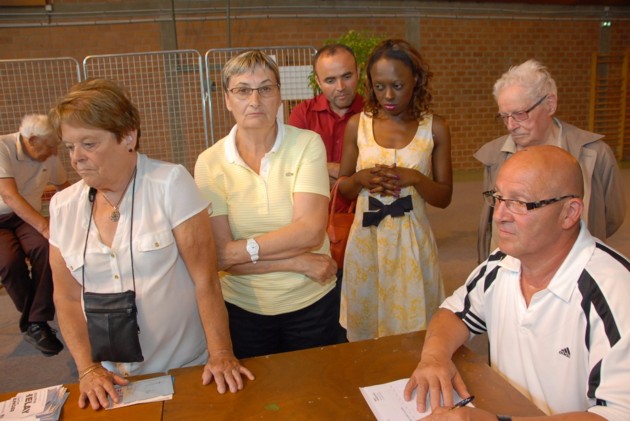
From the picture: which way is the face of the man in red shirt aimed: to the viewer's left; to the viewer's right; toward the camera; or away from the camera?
toward the camera

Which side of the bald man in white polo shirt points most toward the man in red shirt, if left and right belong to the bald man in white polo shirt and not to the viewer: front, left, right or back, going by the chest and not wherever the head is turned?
right

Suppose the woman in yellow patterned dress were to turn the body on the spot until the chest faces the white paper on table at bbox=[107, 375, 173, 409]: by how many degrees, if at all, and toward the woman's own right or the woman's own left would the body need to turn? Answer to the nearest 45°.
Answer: approximately 45° to the woman's own right

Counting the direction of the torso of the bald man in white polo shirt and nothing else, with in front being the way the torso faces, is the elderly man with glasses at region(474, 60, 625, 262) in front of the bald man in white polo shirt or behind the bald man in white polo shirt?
behind

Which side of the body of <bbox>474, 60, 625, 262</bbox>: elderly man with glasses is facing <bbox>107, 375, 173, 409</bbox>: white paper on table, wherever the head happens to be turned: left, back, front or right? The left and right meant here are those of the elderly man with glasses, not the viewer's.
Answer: front

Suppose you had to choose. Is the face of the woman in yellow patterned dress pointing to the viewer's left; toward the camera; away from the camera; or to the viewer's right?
toward the camera

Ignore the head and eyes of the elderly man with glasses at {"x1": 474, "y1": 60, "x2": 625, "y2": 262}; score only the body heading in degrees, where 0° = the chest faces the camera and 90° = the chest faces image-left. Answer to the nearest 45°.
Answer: approximately 45°

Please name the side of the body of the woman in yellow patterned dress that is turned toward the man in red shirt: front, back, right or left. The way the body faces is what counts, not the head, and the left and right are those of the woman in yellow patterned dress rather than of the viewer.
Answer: back

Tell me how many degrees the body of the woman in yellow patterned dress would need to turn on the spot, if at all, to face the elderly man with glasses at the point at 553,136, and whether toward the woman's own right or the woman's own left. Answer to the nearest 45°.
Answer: approximately 90° to the woman's own left

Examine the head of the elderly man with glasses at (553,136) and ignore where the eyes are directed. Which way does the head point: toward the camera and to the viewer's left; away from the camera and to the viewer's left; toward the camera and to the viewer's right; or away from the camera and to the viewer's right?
toward the camera and to the viewer's left

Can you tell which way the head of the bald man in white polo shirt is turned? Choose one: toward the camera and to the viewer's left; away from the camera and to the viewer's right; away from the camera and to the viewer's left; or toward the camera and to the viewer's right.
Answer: toward the camera and to the viewer's left

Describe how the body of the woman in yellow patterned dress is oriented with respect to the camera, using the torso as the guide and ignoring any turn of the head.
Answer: toward the camera

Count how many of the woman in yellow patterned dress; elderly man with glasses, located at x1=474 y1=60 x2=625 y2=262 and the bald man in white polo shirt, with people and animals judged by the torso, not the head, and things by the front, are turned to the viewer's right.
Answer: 0
